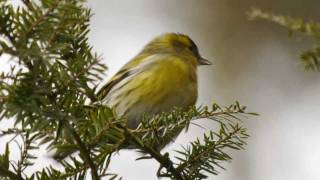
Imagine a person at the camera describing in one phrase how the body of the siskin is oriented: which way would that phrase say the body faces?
to the viewer's right

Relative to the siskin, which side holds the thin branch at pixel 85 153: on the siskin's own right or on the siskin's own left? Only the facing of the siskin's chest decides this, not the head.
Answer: on the siskin's own right
